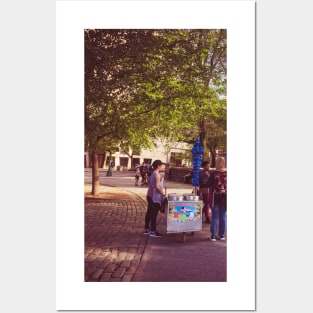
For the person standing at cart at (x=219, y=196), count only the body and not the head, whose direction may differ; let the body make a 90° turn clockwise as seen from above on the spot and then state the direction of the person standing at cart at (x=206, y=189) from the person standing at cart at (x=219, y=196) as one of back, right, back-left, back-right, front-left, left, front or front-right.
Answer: left

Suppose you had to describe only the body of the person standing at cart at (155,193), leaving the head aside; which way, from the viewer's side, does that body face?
to the viewer's right

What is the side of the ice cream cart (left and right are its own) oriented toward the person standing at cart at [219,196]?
left

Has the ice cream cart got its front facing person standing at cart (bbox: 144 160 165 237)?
no

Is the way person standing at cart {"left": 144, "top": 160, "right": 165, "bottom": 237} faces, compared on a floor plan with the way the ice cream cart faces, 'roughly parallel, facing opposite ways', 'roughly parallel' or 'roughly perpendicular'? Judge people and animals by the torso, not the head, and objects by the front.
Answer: roughly perpendicular

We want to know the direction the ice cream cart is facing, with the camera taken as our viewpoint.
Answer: facing the viewer

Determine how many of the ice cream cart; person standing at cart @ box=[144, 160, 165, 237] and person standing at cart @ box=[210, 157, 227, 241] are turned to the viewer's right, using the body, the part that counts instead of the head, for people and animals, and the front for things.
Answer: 1

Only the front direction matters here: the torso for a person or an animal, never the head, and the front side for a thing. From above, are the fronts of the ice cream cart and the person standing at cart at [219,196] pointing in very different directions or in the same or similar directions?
very different directions

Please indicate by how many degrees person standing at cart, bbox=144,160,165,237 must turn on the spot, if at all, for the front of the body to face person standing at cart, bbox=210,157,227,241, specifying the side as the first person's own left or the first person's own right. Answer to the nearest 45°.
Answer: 0° — they already face them

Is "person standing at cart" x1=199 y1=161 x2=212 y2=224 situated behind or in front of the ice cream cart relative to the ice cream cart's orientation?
behind
